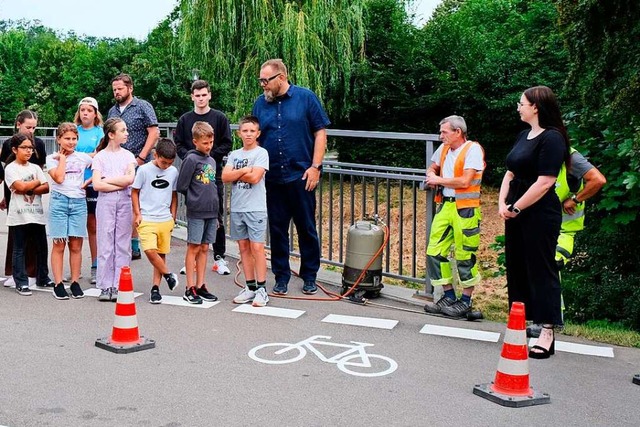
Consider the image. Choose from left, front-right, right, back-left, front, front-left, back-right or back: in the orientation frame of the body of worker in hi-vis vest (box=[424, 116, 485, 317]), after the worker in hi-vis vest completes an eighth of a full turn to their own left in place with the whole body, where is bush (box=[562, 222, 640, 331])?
back-left

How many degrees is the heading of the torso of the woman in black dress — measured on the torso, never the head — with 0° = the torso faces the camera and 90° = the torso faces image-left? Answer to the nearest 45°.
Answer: approximately 45°

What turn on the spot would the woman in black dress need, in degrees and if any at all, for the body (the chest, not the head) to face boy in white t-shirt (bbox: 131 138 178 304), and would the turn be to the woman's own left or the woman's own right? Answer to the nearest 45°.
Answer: approximately 45° to the woman's own right

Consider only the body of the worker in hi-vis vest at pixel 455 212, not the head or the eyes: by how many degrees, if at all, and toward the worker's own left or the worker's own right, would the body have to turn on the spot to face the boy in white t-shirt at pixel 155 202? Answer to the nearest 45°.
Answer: approximately 45° to the worker's own right

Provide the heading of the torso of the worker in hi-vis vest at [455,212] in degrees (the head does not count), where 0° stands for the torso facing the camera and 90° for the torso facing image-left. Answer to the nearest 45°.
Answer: approximately 45°

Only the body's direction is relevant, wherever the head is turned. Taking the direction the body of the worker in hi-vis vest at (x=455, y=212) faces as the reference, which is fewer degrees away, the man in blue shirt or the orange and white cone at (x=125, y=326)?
the orange and white cone

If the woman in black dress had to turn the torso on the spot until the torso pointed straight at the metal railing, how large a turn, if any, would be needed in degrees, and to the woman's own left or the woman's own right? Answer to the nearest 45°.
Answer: approximately 90° to the woman's own right

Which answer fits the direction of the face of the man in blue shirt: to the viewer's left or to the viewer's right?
to the viewer's left
